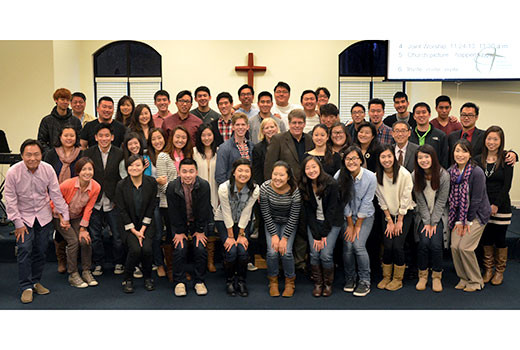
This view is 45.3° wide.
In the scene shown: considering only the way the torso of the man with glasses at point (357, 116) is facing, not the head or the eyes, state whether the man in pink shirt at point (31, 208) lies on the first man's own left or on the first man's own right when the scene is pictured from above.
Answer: on the first man's own right

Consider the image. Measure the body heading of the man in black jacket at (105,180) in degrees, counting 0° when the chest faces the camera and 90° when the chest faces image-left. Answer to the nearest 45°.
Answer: approximately 0°

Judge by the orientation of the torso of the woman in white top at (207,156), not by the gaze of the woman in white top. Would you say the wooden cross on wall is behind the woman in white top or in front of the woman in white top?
behind

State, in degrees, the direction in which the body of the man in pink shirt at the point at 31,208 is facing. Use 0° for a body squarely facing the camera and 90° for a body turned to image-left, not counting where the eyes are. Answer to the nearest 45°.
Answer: approximately 0°

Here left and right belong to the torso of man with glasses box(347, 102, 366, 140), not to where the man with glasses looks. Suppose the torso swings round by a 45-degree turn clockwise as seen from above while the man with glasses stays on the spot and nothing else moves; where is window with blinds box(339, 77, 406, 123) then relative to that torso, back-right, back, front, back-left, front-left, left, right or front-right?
back-right

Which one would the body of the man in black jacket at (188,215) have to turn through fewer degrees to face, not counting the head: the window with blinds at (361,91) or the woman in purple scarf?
the woman in purple scarf

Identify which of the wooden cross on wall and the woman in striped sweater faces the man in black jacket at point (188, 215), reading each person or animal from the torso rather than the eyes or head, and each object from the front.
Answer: the wooden cross on wall
